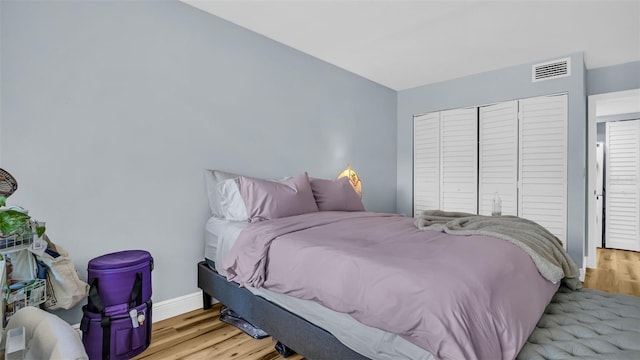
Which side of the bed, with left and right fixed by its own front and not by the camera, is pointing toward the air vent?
left

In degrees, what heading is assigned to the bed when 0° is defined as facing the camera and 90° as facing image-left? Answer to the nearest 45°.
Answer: approximately 315°

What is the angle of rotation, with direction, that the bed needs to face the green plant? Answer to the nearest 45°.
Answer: approximately 90° to its right

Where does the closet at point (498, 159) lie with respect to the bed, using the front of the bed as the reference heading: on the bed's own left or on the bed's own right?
on the bed's own left

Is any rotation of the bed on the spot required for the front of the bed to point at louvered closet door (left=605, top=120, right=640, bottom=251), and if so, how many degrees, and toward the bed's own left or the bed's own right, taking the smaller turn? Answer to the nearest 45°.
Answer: approximately 90° to the bed's own left

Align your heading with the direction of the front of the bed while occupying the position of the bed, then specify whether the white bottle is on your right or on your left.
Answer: on your left

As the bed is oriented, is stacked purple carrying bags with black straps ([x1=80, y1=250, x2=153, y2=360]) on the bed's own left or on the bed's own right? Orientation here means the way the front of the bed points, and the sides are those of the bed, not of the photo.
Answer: on the bed's own right
